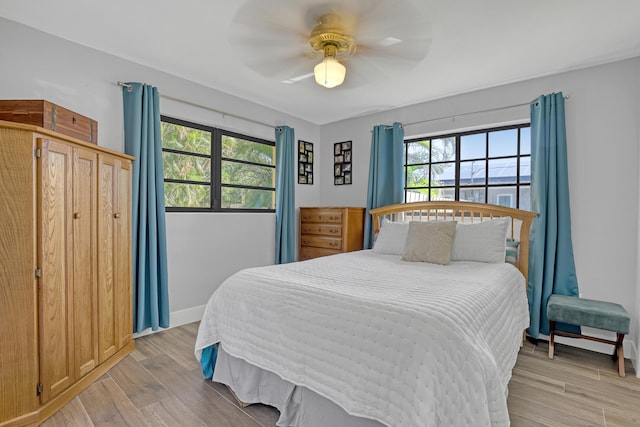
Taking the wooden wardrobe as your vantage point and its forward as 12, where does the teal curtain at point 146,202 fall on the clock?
The teal curtain is roughly at 9 o'clock from the wooden wardrobe.

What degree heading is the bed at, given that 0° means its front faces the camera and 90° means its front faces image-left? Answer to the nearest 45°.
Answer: approximately 45°

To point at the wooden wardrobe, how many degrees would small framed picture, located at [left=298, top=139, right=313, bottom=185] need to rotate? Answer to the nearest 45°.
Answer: approximately 90° to its right

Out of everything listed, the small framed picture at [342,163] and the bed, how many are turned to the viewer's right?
0

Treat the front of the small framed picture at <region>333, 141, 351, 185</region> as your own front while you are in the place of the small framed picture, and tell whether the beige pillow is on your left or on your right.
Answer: on your left

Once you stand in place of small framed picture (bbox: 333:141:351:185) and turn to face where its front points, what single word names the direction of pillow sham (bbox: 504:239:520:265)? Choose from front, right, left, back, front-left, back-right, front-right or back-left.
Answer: left

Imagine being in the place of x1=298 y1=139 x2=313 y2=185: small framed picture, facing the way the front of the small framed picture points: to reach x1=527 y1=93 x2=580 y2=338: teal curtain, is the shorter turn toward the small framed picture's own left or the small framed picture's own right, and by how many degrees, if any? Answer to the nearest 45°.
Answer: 0° — it already faces it

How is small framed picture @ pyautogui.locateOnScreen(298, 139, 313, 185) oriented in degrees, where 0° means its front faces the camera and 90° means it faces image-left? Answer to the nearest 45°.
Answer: approximately 315°

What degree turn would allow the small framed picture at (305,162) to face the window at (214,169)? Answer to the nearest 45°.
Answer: approximately 90° to its right

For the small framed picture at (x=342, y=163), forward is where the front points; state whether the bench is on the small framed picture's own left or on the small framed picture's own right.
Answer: on the small framed picture's own left

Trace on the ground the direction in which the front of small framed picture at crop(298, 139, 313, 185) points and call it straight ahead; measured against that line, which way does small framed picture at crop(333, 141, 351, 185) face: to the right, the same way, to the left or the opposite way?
to the right

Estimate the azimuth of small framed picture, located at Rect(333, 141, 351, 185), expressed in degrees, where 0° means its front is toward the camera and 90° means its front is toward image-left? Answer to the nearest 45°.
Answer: approximately 45°

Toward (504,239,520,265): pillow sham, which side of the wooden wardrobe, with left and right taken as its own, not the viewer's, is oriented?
front

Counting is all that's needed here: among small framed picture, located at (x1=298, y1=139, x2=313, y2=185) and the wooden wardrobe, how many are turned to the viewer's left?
0

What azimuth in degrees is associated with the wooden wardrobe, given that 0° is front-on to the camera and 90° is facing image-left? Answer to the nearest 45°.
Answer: approximately 315°

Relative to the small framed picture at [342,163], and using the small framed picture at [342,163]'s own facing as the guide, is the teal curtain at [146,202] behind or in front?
in front
